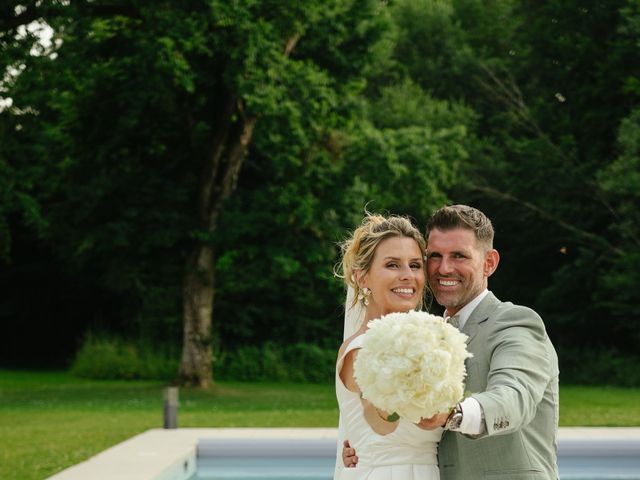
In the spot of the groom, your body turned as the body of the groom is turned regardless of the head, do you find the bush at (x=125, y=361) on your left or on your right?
on your right

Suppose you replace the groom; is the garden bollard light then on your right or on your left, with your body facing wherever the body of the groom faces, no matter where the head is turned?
on your right

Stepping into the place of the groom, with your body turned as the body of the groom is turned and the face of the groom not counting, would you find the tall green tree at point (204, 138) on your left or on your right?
on your right

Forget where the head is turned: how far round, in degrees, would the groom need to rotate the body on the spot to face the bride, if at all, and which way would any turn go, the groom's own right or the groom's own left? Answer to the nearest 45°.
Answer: approximately 90° to the groom's own right

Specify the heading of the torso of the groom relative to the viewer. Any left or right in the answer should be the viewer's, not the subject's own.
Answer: facing the viewer and to the left of the viewer
